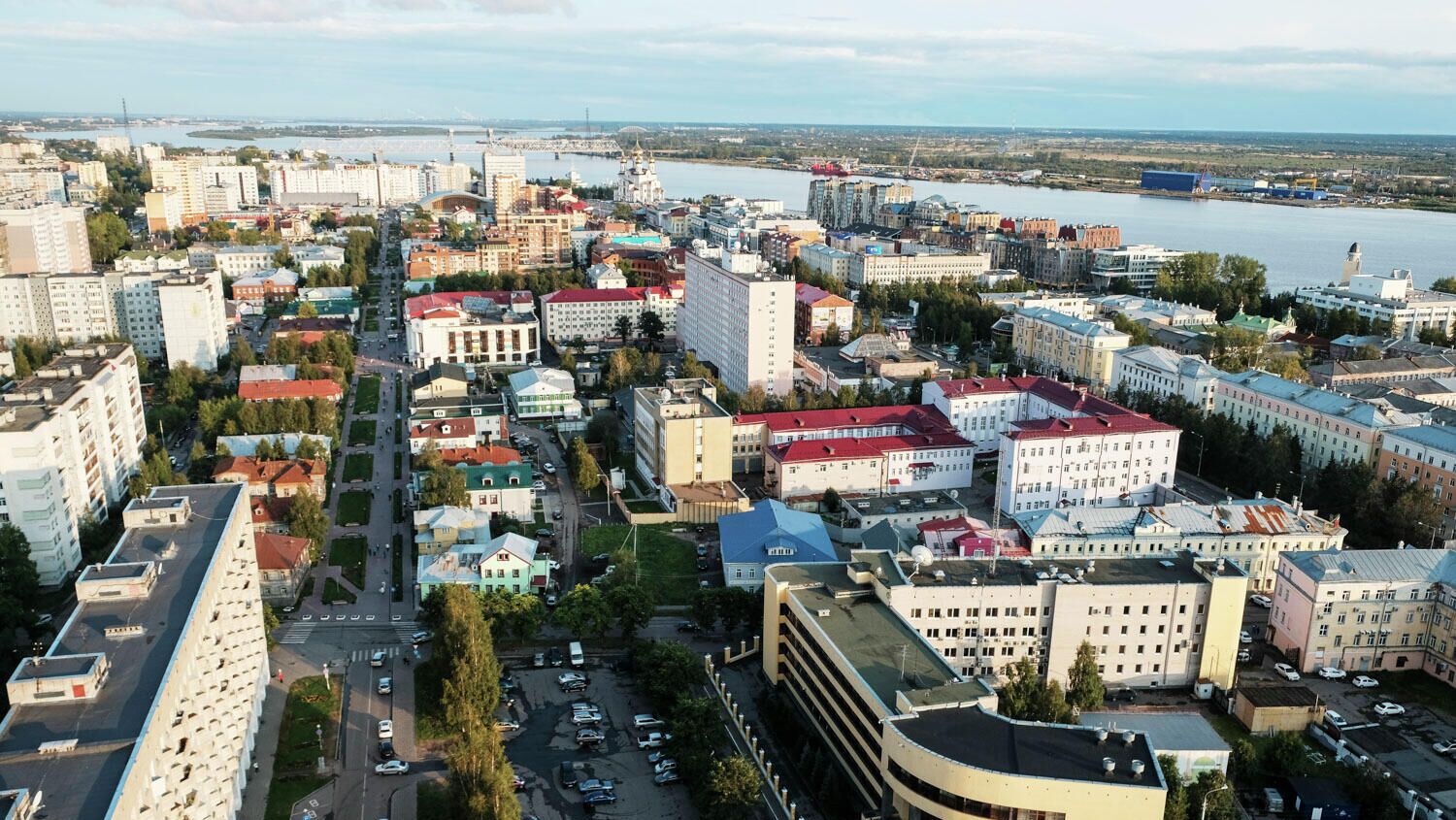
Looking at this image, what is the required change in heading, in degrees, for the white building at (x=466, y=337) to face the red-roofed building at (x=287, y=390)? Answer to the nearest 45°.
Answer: approximately 45° to its right

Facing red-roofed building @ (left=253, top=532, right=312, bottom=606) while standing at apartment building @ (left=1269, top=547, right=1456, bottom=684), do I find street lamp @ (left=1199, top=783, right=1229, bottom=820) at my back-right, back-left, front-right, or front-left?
front-left

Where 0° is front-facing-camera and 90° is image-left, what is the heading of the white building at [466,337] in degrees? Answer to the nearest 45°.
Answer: approximately 0°

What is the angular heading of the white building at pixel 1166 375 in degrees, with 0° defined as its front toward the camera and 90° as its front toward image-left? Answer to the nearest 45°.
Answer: approximately 45°

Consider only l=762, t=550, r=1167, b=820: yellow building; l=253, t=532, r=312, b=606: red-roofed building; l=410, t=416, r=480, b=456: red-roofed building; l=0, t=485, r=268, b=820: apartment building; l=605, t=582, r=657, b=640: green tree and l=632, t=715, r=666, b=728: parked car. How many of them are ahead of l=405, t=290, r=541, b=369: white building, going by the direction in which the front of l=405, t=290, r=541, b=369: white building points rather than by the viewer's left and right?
6

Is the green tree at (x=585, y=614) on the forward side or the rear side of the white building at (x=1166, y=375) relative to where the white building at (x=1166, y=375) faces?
on the forward side

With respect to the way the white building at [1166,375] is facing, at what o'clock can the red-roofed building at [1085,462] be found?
The red-roofed building is roughly at 11 o'clock from the white building.

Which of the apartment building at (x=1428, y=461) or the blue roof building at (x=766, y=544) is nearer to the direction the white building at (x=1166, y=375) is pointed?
the blue roof building

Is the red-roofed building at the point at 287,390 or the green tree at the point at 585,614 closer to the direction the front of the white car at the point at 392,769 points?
the red-roofed building

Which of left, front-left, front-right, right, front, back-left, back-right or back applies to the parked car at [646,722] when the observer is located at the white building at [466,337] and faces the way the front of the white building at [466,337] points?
front

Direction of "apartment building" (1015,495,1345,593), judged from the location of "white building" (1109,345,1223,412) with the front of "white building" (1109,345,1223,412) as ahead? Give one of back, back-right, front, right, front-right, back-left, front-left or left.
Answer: front-left

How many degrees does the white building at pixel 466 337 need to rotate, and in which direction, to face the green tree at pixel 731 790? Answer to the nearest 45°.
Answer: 0° — it already faces it

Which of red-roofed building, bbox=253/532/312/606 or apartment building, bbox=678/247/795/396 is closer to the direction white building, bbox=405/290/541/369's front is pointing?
the red-roofed building

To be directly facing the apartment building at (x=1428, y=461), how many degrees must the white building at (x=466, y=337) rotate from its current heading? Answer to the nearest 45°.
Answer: approximately 45° to its left

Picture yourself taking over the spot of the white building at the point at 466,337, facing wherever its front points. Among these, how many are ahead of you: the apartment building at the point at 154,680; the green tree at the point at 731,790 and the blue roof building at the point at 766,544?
3

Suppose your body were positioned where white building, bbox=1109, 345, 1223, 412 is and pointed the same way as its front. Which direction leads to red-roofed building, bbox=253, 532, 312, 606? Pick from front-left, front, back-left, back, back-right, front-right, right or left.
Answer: front
